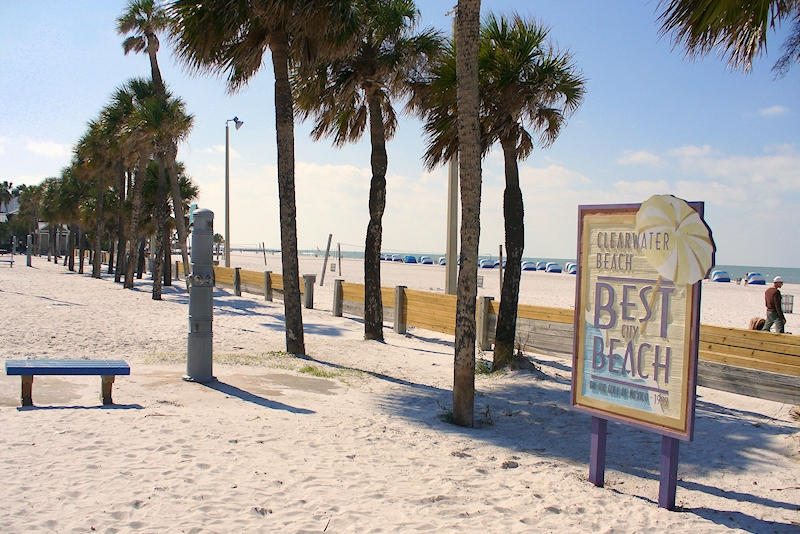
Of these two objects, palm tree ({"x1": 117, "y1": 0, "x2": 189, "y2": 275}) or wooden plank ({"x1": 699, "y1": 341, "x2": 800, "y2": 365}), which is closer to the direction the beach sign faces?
the palm tree

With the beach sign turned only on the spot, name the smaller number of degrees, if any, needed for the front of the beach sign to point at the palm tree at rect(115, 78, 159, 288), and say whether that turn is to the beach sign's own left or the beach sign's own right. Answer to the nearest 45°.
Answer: approximately 90° to the beach sign's own right

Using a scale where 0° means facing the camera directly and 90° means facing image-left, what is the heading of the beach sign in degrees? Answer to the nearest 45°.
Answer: approximately 45°

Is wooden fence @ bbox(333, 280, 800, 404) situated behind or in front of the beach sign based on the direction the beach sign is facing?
behind

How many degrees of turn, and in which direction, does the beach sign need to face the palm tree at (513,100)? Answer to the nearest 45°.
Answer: approximately 90° to its right

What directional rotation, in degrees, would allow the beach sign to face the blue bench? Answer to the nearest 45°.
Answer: approximately 45° to its right

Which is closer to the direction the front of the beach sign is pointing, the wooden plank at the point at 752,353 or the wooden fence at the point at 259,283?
the wooden fence

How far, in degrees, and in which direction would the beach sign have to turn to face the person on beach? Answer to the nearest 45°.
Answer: approximately 135° to its right

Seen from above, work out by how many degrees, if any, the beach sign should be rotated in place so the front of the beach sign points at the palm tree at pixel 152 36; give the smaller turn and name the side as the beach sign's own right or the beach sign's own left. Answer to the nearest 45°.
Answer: approximately 90° to the beach sign's own right

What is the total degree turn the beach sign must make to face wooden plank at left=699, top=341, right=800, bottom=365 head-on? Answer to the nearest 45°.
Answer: approximately 135° to its right

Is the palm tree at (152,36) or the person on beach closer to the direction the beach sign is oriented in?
the palm tree
